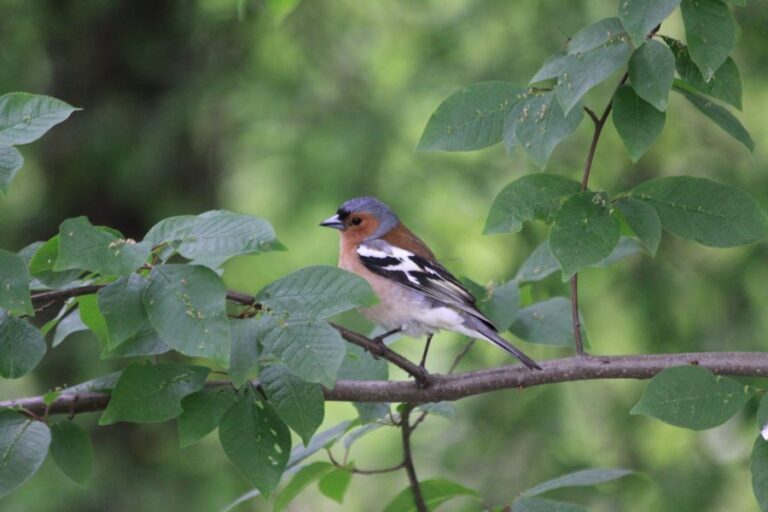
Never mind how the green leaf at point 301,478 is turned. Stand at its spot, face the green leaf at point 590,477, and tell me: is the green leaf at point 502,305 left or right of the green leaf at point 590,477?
left

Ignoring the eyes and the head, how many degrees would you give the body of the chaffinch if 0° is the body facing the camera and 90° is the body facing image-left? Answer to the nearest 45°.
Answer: approximately 90°

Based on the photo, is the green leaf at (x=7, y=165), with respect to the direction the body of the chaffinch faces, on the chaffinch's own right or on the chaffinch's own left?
on the chaffinch's own left
